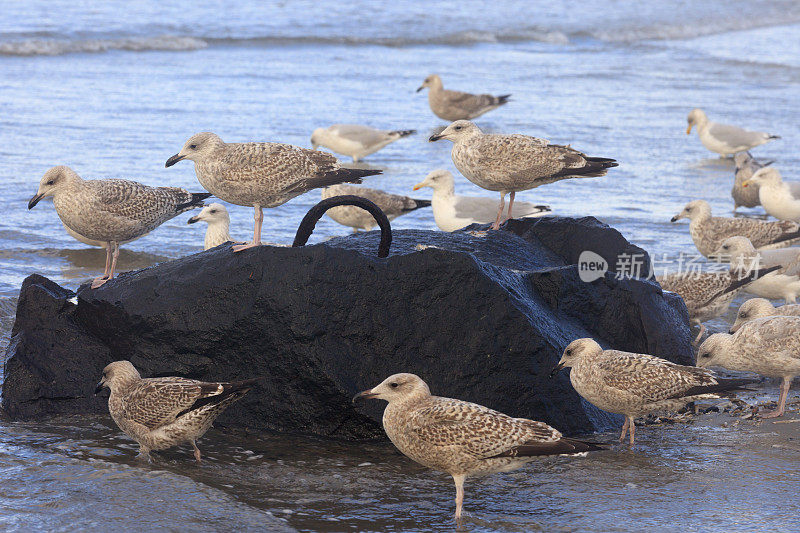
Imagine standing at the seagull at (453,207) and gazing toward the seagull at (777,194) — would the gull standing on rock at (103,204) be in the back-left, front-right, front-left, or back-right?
back-right

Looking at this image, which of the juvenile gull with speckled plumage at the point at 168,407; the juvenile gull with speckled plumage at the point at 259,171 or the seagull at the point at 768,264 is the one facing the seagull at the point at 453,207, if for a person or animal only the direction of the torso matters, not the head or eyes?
the seagull at the point at 768,264

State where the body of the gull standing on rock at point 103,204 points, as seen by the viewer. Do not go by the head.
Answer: to the viewer's left

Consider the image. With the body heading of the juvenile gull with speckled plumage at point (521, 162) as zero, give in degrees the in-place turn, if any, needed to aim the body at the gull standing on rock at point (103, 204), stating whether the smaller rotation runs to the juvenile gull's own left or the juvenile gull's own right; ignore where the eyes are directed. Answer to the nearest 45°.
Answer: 0° — it already faces it

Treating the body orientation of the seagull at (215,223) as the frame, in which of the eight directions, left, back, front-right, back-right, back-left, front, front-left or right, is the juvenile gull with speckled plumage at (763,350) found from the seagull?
back-left

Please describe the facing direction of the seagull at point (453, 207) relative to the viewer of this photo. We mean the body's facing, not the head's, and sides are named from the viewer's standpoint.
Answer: facing to the left of the viewer

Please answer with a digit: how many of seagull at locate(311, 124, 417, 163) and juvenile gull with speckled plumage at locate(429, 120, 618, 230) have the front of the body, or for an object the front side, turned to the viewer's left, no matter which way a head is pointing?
2

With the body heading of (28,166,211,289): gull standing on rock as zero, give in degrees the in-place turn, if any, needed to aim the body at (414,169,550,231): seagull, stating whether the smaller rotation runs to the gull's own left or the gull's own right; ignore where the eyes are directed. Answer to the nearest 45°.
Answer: approximately 135° to the gull's own right

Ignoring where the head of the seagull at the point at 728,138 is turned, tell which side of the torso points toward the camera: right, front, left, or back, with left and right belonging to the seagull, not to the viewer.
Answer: left

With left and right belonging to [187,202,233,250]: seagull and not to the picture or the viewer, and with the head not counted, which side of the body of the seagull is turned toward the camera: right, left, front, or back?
left
